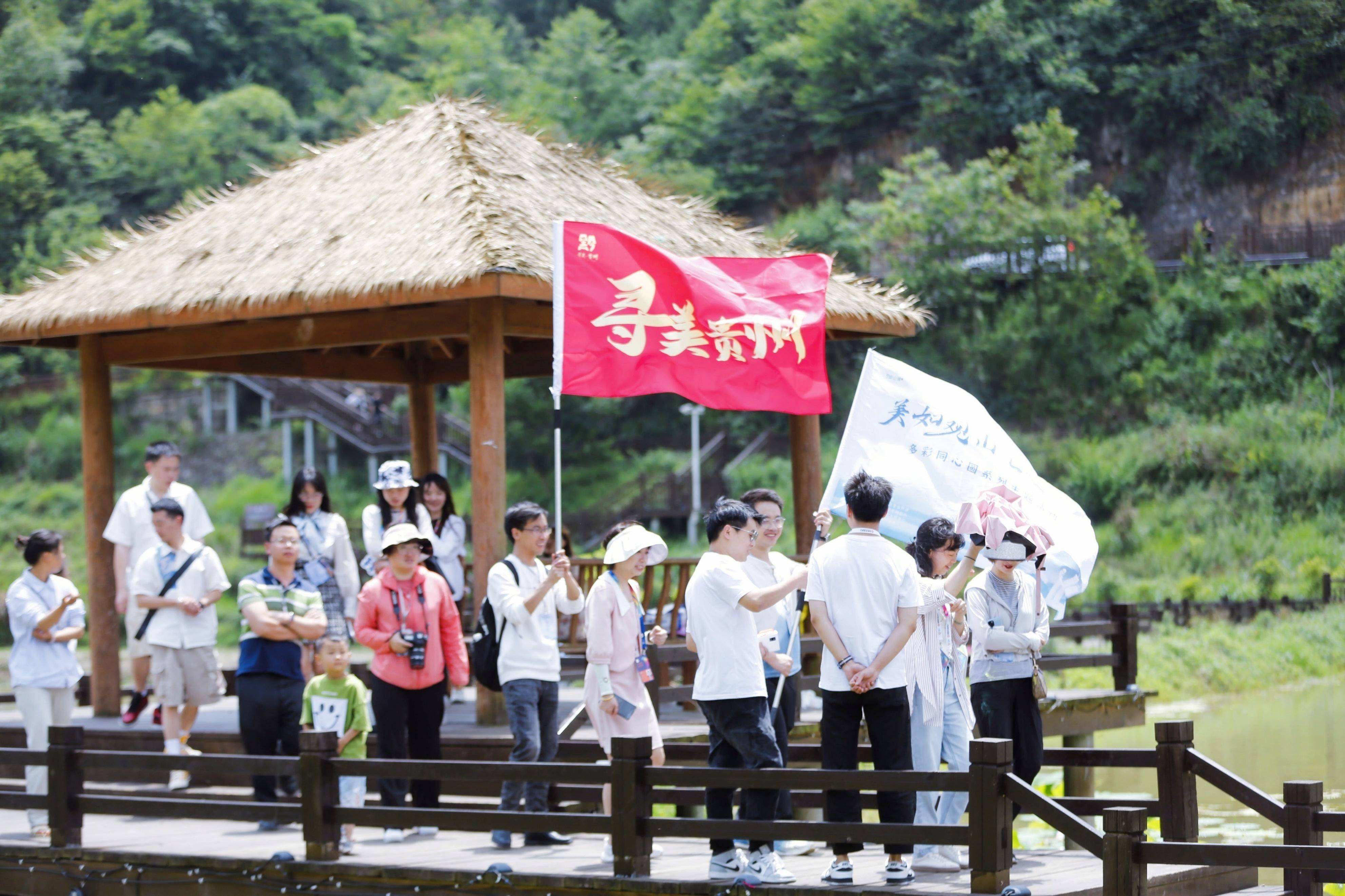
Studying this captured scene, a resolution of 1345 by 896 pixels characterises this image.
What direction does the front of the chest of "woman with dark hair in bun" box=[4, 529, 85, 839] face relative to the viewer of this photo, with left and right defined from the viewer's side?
facing the viewer and to the right of the viewer

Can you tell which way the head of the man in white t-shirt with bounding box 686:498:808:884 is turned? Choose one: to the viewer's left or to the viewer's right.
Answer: to the viewer's right

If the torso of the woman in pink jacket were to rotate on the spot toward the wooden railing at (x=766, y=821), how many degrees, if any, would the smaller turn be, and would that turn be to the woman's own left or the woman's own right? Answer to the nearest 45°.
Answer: approximately 45° to the woman's own left

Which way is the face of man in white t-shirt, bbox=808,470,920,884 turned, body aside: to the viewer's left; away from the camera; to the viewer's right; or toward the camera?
away from the camera

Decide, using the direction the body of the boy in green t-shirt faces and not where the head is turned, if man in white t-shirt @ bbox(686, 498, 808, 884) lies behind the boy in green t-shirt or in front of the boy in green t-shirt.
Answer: in front

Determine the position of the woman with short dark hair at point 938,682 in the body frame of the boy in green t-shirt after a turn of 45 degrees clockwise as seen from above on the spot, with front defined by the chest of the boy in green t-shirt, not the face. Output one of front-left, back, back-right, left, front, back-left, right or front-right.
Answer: left

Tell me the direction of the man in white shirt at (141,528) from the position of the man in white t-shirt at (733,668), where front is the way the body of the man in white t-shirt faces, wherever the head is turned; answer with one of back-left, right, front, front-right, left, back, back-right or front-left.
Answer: back-left

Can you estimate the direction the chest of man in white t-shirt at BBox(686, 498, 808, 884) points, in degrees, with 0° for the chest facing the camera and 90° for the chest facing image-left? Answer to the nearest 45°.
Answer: approximately 270°

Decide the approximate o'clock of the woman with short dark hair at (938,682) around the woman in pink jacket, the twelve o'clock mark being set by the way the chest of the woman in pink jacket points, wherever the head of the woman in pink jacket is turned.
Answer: The woman with short dark hair is roughly at 10 o'clock from the woman in pink jacket.

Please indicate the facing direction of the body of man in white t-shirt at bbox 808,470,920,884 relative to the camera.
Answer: away from the camera

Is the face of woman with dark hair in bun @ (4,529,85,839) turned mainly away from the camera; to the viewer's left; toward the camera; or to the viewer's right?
to the viewer's right
